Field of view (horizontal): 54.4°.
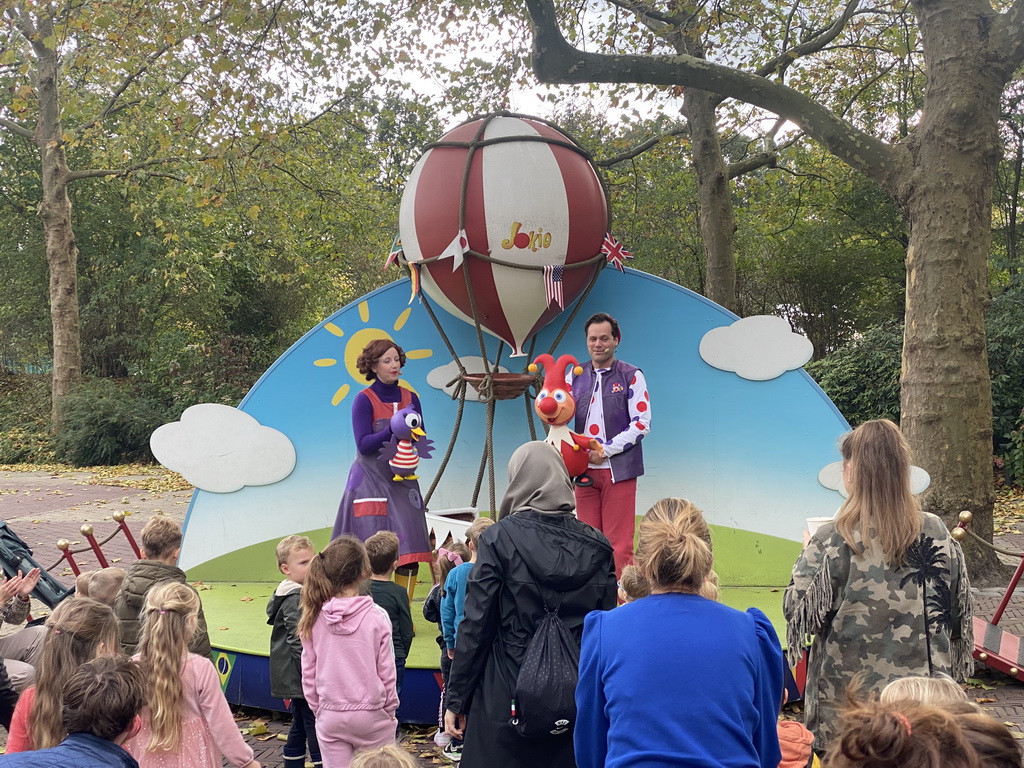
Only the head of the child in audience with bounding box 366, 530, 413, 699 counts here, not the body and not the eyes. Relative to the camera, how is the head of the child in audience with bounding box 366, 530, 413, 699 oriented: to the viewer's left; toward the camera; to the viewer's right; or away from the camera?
away from the camera

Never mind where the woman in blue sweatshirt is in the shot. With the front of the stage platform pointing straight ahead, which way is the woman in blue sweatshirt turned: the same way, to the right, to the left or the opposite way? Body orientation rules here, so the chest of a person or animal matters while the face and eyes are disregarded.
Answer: the opposite way

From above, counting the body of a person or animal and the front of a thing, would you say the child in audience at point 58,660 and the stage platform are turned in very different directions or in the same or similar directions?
very different directions

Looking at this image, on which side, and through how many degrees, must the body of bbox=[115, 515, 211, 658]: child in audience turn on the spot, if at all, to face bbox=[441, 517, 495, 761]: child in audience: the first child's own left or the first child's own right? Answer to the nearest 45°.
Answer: approximately 90° to the first child's own right

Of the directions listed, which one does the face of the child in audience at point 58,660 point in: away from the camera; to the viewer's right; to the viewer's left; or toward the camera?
away from the camera

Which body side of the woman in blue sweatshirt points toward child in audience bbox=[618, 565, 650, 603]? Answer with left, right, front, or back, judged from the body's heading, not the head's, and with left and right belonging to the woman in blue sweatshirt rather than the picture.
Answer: front

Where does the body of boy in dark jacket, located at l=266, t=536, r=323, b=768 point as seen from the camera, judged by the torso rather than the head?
to the viewer's right

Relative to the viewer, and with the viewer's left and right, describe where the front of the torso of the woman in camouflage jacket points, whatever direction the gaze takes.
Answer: facing away from the viewer

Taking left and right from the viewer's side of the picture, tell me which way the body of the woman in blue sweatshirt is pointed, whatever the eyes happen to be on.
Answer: facing away from the viewer

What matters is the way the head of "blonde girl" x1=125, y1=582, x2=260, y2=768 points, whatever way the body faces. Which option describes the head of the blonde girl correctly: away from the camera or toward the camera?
away from the camera

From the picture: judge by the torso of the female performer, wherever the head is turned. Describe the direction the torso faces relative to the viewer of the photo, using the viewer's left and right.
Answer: facing the viewer and to the right of the viewer

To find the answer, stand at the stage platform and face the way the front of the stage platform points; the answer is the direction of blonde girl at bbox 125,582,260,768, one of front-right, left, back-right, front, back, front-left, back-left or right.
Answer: front

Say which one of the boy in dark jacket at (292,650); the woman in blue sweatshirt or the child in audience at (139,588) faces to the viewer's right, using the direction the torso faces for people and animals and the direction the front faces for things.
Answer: the boy in dark jacket

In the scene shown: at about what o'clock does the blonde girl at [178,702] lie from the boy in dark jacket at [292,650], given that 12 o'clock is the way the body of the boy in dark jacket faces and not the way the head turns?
The blonde girl is roughly at 4 o'clock from the boy in dark jacket.

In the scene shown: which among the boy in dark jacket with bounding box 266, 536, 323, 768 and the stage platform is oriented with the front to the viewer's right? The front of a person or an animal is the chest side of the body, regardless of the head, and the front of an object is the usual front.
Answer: the boy in dark jacket

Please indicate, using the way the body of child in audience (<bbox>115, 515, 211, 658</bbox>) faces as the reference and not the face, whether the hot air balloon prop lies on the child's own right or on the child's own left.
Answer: on the child's own right

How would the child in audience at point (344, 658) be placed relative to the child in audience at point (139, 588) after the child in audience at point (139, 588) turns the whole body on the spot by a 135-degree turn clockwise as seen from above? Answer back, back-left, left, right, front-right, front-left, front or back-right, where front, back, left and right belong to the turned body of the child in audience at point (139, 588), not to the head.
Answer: front

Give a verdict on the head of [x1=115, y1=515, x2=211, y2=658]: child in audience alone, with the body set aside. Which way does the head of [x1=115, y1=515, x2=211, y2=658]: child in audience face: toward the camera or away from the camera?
away from the camera

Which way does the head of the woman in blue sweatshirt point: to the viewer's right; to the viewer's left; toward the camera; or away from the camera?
away from the camera
